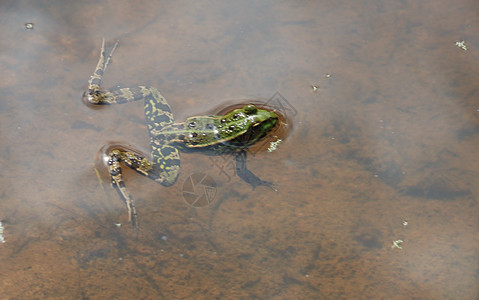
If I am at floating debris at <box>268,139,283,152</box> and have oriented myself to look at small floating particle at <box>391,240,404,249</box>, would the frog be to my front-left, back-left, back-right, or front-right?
back-right

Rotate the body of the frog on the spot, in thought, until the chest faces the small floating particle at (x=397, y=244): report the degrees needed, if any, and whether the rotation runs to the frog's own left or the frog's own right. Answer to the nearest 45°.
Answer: approximately 45° to the frog's own right

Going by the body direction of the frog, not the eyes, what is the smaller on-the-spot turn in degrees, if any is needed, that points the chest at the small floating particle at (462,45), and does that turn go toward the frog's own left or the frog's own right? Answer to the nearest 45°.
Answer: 0° — it already faces it

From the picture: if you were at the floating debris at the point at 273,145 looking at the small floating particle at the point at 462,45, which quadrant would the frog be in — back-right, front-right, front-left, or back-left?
back-left

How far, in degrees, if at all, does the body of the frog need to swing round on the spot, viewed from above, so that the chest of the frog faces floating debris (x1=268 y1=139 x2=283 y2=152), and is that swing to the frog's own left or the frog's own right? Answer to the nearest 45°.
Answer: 0° — it already faces it

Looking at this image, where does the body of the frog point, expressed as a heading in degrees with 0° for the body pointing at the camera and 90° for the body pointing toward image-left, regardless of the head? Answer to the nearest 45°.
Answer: approximately 270°
